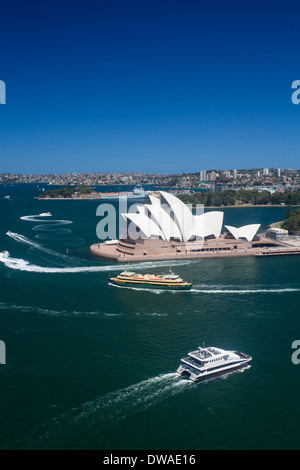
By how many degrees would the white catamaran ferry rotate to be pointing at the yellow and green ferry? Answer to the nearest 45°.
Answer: approximately 45° to its left

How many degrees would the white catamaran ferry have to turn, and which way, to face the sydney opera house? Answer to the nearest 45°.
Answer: approximately 45° to its left

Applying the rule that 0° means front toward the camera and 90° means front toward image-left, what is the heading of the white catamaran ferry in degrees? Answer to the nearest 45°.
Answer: approximately 225°
